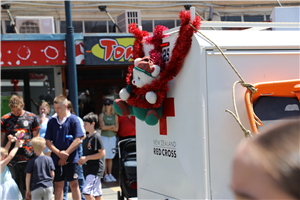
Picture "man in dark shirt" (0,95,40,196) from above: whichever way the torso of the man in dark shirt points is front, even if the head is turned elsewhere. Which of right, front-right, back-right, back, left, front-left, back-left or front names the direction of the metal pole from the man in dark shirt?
back-left

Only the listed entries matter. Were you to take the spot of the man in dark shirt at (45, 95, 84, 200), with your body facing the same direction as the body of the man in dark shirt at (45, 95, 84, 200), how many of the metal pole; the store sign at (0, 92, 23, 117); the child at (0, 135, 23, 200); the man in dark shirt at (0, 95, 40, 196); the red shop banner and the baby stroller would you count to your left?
1

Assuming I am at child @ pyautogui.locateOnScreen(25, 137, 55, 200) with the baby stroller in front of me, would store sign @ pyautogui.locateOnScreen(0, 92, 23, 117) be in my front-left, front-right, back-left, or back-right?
back-left

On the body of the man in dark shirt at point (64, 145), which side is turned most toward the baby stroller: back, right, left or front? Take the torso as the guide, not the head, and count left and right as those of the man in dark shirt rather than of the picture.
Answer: left

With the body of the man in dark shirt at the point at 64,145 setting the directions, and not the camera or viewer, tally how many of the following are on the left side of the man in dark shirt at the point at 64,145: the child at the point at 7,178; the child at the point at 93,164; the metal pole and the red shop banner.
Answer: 1

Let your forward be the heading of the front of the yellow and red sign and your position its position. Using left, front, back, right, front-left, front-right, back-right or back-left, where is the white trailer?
front

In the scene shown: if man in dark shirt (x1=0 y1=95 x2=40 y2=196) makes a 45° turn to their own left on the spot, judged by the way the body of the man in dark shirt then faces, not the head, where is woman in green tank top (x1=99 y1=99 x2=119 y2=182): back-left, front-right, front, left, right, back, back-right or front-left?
left

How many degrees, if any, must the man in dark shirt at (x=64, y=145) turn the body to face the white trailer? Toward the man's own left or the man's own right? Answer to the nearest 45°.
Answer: approximately 90° to the man's own left

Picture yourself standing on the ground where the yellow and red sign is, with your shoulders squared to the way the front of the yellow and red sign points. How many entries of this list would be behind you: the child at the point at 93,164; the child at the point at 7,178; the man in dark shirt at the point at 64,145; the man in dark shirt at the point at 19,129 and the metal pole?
0

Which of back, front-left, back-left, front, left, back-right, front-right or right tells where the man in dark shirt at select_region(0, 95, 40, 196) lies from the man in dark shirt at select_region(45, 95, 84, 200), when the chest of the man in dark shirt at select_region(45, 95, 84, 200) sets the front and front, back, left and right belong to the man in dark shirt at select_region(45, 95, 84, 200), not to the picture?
right

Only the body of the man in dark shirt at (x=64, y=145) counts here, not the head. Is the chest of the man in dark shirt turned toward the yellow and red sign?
no

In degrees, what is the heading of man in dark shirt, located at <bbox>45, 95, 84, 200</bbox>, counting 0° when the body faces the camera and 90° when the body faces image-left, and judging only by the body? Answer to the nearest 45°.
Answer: approximately 45°

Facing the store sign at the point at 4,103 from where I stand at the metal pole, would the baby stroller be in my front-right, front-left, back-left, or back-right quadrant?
back-left

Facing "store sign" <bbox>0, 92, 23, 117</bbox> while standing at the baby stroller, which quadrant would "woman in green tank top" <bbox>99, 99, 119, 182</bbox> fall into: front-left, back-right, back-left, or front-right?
front-right

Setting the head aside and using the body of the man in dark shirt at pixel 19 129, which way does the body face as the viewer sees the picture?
toward the camera

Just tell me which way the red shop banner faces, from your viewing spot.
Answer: facing the viewer

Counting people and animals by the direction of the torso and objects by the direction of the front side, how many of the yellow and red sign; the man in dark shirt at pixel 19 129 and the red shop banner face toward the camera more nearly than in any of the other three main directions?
3
